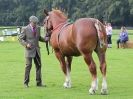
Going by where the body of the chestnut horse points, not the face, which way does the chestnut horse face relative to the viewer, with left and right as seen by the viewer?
facing away from the viewer and to the left of the viewer

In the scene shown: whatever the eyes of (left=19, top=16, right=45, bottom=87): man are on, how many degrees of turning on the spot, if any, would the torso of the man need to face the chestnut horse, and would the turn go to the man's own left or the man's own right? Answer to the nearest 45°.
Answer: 0° — they already face it

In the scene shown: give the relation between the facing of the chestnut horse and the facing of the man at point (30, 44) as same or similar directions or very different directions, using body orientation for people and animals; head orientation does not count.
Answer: very different directions

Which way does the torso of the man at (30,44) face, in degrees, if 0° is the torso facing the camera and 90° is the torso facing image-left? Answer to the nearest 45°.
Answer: approximately 315°

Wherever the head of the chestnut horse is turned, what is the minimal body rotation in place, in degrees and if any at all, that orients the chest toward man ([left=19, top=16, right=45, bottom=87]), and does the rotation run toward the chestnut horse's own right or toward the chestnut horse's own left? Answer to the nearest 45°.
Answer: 0° — it already faces them
